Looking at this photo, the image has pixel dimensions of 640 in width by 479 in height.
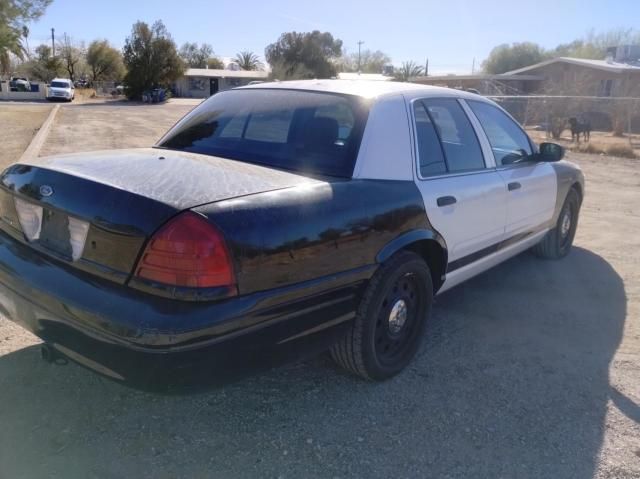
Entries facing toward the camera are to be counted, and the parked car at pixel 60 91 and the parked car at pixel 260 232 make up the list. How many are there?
1

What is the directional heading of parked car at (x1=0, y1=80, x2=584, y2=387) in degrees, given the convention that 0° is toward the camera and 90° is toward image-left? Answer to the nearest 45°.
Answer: approximately 225°

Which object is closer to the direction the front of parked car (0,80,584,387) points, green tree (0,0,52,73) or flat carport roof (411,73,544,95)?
the flat carport roof

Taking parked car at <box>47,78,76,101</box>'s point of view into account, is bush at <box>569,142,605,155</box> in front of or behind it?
in front

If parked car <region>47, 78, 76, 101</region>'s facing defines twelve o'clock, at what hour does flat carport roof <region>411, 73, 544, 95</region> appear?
The flat carport roof is roughly at 10 o'clock from the parked car.

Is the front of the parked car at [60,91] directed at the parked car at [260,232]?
yes

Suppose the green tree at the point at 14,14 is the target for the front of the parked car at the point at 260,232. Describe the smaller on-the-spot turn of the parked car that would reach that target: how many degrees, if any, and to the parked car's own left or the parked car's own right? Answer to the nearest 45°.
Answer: approximately 90° to the parked car's own left

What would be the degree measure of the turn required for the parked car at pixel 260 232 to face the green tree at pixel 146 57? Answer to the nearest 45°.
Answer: approximately 45° to its left

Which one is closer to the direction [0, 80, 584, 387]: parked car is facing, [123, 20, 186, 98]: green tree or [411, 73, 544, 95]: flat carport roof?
the flat carport roof

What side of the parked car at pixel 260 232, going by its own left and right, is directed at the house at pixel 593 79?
front

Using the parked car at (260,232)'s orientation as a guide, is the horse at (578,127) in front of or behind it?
in front

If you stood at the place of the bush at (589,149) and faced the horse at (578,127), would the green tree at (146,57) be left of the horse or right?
left

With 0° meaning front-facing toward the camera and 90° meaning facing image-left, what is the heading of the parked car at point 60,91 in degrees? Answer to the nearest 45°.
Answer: approximately 0°
